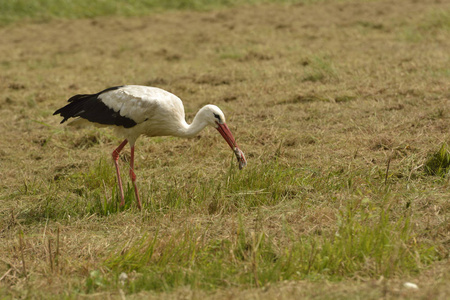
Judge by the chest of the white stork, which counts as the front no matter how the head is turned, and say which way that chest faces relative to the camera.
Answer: to the viewer's right
